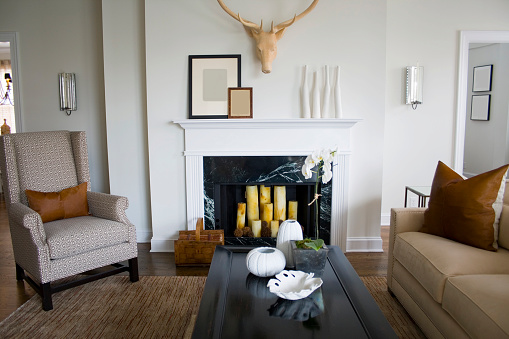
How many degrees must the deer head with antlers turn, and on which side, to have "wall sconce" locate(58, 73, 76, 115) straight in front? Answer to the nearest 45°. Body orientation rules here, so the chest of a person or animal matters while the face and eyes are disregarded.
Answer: approximately 90° to its right

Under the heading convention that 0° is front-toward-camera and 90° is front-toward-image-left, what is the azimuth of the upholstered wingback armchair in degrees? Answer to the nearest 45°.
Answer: approximately 315°

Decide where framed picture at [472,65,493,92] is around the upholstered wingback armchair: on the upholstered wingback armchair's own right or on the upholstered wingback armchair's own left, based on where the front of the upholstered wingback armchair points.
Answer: on the upholstered wingback armchair's own left

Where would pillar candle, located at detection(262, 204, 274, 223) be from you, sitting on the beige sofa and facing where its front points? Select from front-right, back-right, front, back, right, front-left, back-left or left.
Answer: right

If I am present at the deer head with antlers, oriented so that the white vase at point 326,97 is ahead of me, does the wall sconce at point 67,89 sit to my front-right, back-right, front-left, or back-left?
back-left

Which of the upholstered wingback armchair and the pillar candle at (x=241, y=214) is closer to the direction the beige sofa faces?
the upholstered wingback armchair

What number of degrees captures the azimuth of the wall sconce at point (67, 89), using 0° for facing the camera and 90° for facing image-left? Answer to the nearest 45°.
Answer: approximately 0°

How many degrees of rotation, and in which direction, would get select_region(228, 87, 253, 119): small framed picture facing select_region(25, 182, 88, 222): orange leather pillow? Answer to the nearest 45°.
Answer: approximately 90° to its right

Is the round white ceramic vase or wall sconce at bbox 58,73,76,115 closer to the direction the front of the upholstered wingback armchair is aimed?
the round white ceramic vase

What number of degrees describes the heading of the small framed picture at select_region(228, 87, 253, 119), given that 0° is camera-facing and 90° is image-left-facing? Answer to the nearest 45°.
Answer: approximately 0°

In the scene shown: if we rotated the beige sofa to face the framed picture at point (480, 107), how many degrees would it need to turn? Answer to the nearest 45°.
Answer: approximately 135° to its right

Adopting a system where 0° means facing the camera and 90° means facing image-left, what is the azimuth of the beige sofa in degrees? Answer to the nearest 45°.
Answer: approximately 45°

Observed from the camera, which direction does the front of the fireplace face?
facing the viewer

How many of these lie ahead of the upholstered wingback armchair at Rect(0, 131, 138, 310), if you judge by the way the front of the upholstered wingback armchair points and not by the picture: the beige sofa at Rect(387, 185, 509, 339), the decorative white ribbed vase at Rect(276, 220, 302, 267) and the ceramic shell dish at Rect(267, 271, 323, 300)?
3

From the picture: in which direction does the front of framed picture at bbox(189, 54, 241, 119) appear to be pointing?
toward the camera

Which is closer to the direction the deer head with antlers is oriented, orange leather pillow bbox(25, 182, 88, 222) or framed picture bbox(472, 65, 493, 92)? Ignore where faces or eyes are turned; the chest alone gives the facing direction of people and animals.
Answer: the orange leather pillow
